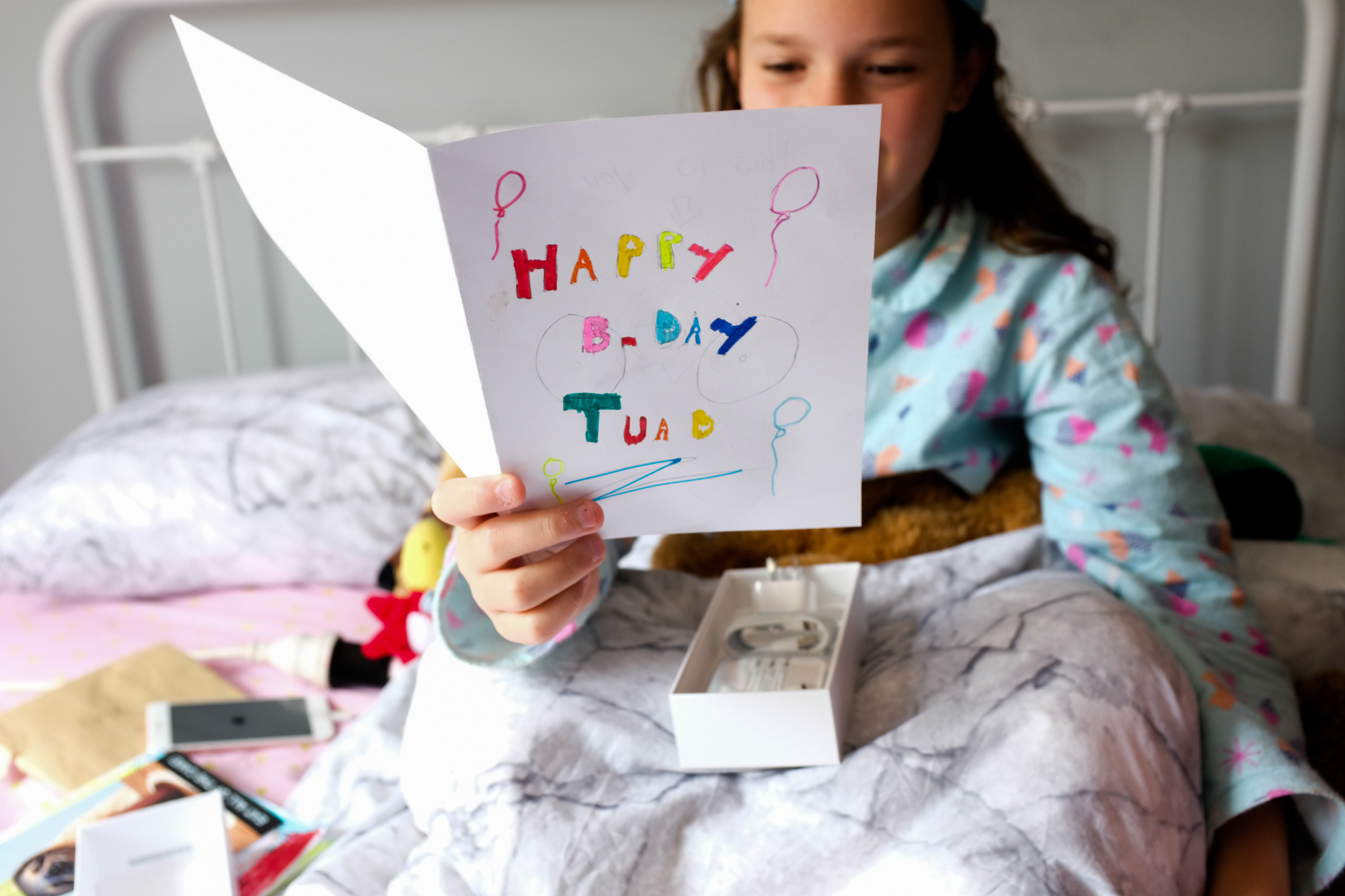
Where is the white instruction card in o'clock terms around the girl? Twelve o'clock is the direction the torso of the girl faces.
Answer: The white instruction card is roughly at 2 o'clock from the girl.

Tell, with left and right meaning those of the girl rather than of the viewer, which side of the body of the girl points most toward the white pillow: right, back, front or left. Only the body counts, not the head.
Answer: right

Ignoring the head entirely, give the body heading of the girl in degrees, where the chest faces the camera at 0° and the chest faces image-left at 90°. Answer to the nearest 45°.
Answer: approximately 0°

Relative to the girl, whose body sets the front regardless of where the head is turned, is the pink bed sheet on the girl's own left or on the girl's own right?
on the girl's own right

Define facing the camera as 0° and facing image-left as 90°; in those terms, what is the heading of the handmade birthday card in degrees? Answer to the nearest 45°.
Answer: approximately 0°

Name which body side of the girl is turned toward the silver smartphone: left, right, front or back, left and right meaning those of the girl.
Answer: right
